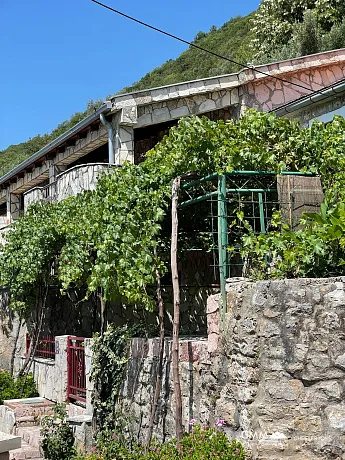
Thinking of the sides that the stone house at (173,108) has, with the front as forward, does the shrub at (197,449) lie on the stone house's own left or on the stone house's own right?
on the stone house's own left

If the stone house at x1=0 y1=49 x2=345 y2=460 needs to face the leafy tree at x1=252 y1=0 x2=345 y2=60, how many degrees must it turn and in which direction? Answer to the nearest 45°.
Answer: approximately 135° to its right

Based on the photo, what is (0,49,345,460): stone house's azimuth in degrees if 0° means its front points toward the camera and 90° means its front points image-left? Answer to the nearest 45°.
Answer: approximately 45°

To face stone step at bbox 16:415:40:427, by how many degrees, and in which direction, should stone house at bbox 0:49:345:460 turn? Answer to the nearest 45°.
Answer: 0° — it already faces it
